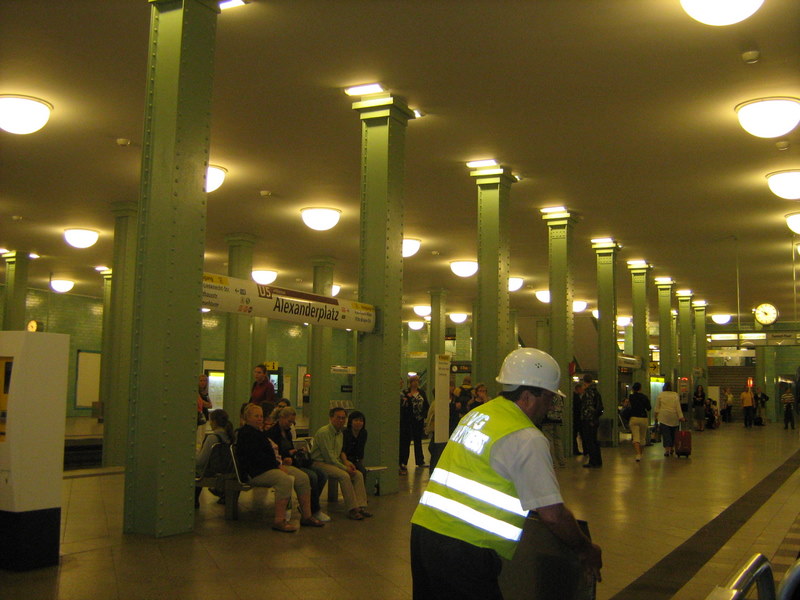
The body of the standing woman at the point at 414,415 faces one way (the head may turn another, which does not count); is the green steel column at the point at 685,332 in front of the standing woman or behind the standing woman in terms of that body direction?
behind

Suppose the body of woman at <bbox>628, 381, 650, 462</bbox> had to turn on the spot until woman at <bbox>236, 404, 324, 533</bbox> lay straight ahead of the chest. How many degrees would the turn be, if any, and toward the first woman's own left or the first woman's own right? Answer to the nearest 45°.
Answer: approximately 180°

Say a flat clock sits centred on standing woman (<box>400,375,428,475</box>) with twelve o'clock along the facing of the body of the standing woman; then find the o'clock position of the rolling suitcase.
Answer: The rolling suitcase is roughly at 8 o'clock from the standing woman.

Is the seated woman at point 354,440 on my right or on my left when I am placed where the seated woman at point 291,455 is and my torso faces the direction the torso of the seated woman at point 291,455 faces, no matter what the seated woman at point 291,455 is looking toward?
on my left

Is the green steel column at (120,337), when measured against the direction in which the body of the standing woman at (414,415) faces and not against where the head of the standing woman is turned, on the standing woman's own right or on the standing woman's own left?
on the standing woman's own right

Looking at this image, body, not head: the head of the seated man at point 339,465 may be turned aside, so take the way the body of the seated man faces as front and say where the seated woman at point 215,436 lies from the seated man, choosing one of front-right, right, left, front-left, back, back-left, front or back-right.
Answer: back-right

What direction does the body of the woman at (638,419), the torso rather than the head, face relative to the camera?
away from the camera

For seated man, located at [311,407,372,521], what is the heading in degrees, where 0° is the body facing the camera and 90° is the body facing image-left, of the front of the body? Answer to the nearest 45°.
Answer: approximately 315°

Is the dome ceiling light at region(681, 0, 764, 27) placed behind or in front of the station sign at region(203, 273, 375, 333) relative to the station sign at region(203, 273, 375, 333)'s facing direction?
in front
